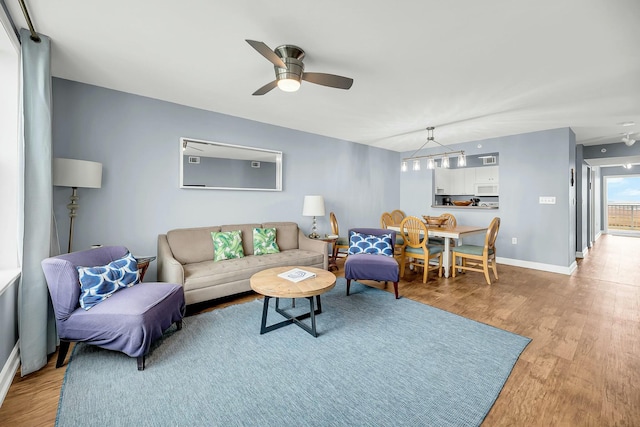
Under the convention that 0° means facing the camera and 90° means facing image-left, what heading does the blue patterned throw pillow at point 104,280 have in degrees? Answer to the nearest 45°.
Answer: approximately 315°

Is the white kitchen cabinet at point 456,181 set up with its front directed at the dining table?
yes

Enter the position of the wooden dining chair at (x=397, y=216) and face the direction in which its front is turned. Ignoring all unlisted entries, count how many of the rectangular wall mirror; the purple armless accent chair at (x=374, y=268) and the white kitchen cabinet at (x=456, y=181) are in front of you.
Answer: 1

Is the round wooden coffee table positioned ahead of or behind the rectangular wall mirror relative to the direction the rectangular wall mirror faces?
ahead

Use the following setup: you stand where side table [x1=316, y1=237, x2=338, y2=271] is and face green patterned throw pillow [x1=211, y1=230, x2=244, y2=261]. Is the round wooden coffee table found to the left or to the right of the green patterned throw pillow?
left

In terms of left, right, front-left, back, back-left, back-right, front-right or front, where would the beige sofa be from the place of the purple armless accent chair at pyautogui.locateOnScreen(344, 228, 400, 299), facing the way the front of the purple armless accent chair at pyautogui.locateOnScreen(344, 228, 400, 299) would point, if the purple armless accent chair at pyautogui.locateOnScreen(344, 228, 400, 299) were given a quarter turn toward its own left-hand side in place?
back

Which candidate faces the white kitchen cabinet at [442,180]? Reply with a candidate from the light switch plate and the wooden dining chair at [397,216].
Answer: the wooden dining chair

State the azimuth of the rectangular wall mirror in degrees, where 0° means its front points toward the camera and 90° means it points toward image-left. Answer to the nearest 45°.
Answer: approximately 315°

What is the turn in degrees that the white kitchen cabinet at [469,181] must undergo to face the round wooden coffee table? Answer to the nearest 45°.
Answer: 0° — it already faces it

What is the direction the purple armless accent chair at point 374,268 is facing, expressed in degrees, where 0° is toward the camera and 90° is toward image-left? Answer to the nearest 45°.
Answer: approximately 0°

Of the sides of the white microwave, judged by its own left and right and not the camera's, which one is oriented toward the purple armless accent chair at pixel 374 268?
front

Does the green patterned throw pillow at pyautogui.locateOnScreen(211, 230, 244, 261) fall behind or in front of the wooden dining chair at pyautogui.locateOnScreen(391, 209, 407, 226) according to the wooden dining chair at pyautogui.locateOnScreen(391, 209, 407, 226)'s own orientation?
behind
